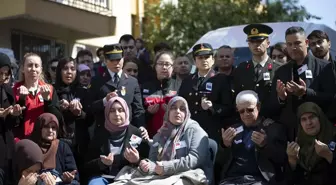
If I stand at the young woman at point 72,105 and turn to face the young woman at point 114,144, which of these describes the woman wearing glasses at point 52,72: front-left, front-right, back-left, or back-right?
back-left

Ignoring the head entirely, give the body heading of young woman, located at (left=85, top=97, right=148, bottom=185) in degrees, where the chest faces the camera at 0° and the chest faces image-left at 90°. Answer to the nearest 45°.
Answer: approximately 0°

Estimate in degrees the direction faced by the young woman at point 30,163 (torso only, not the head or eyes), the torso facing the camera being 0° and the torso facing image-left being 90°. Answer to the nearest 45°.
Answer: approximately 315°

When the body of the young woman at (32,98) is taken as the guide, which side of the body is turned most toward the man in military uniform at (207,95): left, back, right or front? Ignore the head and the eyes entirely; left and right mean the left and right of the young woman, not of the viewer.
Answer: left

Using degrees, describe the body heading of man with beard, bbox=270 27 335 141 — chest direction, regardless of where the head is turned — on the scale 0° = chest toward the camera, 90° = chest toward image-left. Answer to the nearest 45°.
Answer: approximately 45°
